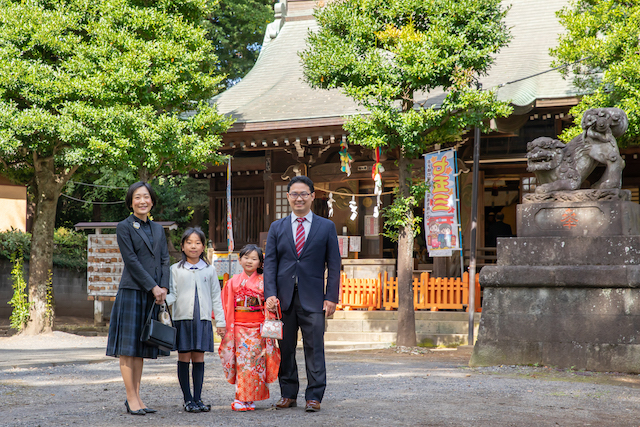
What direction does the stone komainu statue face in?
to the viewer's left

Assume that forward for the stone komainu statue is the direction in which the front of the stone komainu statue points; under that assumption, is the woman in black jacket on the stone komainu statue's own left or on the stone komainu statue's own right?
on the stone komainu statue's own left

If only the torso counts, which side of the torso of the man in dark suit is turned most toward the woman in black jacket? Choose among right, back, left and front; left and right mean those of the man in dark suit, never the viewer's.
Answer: right

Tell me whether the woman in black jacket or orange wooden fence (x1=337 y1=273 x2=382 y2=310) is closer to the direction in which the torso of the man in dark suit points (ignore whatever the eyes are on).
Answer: the woman in black jacket

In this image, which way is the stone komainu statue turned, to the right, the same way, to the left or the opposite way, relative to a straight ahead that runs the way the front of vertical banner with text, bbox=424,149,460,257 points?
to the right

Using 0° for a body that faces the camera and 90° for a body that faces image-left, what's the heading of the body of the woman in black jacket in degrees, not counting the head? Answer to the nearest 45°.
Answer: approximately 315°

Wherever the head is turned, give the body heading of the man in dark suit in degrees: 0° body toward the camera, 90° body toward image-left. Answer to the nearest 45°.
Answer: approximately 0°

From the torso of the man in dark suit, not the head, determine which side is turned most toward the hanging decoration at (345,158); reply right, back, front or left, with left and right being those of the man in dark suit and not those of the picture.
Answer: back

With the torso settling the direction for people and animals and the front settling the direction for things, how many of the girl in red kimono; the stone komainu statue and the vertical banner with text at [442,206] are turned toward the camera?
2

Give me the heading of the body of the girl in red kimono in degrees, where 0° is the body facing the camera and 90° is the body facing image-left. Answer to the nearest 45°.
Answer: approximately 0°

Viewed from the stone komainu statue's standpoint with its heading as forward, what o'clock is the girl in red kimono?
The girl in red kimono is roughly at 10 o'clock from the stone komainu statue.

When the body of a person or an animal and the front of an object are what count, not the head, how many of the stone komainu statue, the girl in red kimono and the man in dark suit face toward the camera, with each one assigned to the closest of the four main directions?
2
